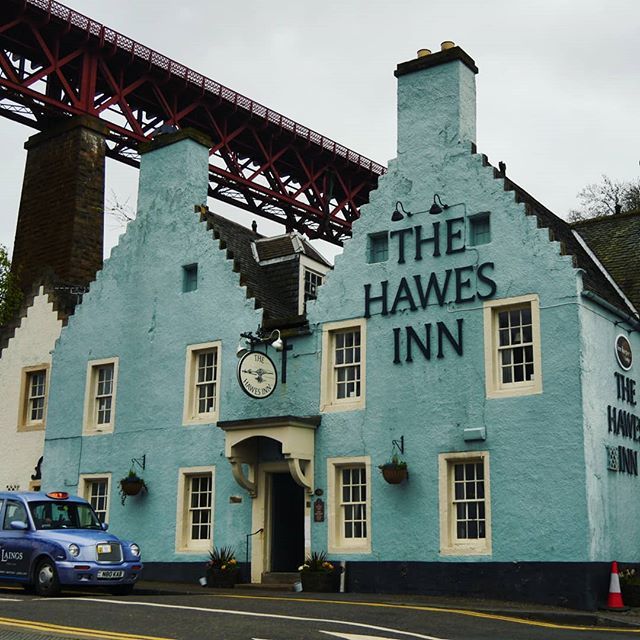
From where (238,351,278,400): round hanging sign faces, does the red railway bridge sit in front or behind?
behind

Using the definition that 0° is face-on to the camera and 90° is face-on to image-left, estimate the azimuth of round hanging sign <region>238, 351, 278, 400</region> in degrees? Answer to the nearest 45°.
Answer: approximately 315°

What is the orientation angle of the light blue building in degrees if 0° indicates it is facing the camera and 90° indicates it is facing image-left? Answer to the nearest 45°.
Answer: approximately 45°

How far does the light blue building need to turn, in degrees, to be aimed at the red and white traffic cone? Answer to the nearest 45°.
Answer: approximately 90° to its left

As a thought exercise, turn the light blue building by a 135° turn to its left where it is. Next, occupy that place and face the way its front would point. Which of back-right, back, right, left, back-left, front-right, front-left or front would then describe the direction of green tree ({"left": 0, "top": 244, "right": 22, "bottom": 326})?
back-left
